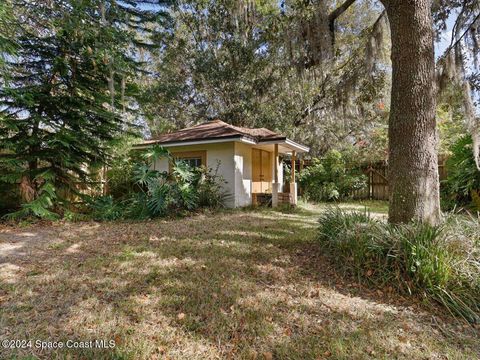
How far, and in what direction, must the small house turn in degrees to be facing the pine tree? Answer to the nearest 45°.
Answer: approximately 90° to its right

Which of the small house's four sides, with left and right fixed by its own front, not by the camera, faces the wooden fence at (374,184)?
left

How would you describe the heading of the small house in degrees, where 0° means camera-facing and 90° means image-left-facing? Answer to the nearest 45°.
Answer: approximately 315°

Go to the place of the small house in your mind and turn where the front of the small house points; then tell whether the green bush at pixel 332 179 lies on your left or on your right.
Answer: on your left

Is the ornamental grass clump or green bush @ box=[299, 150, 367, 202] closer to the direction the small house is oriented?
the ornamental grass clump

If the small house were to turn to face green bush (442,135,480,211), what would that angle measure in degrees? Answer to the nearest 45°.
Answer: approximately 45° to its left

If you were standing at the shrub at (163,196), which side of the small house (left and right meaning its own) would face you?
right

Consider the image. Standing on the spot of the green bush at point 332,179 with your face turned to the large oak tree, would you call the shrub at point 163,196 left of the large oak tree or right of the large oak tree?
right

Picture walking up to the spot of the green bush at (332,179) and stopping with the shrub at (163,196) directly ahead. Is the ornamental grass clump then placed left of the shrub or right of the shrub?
left
